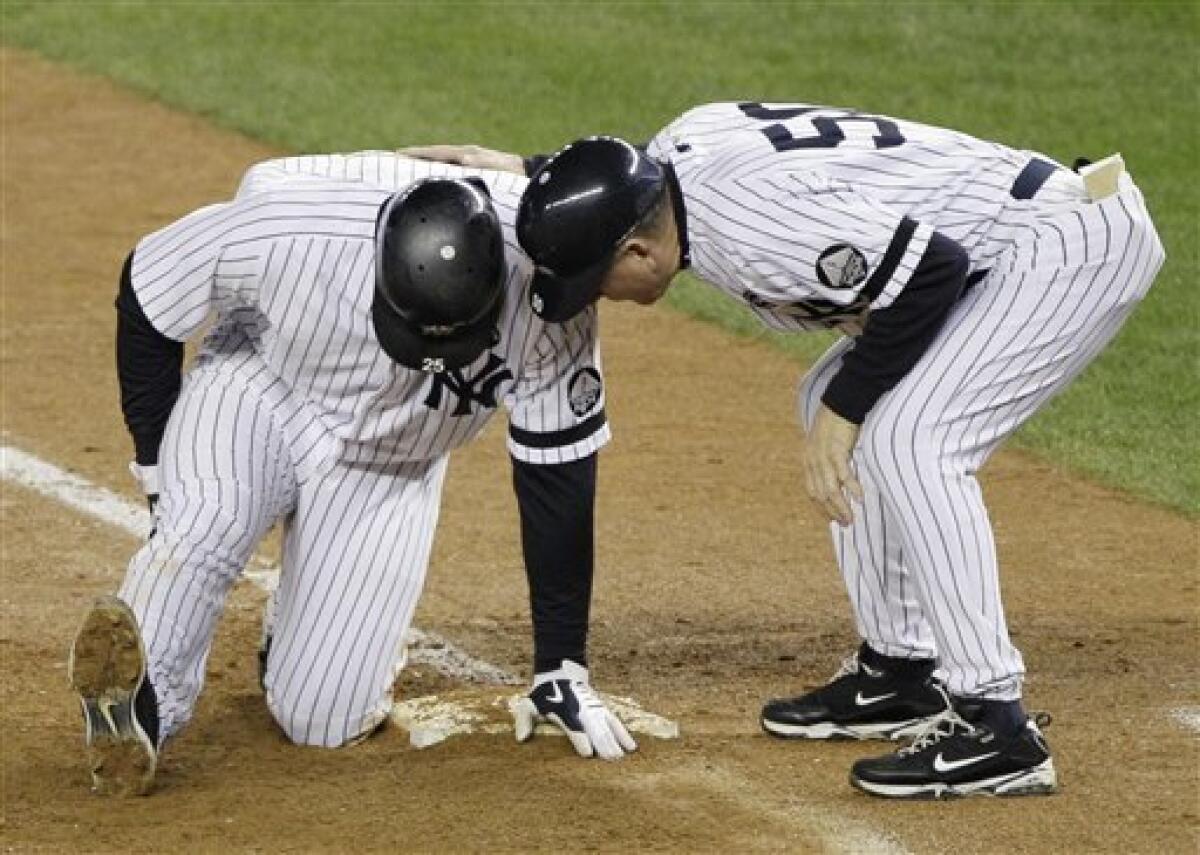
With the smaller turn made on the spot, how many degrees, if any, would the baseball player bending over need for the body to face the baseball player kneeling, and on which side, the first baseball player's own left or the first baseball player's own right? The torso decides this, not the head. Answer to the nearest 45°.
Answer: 0° — they already face them

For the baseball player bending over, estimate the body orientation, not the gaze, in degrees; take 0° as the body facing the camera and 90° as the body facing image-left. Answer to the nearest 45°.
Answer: approximately 90°
